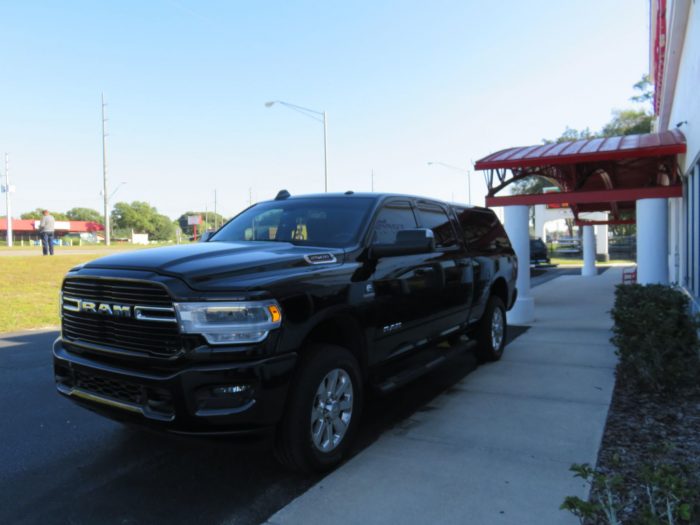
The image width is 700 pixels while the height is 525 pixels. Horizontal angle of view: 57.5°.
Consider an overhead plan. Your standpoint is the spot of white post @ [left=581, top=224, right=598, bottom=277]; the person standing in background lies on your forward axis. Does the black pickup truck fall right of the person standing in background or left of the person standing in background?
left

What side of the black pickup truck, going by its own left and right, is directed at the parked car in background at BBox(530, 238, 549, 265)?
back

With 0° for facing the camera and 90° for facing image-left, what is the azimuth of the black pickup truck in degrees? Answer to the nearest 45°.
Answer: approximately 45°

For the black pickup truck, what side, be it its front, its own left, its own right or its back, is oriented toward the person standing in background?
right
